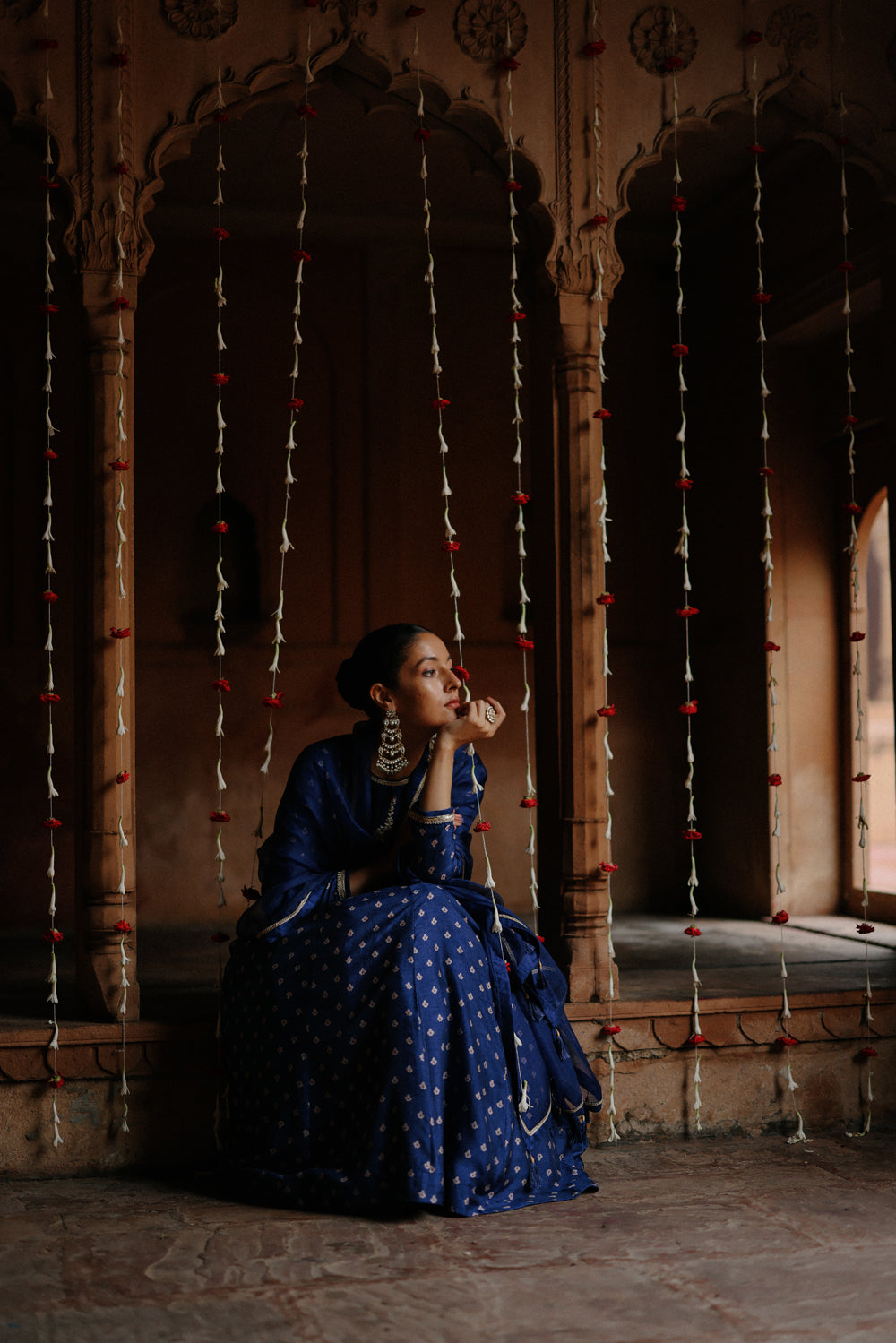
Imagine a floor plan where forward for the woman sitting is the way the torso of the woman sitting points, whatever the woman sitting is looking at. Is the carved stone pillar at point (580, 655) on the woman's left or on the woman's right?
on the woman's left

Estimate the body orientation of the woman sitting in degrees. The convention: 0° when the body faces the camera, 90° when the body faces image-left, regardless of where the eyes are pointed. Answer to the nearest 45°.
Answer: approximately 315°

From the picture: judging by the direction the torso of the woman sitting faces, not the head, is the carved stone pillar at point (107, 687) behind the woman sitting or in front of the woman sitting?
behind
